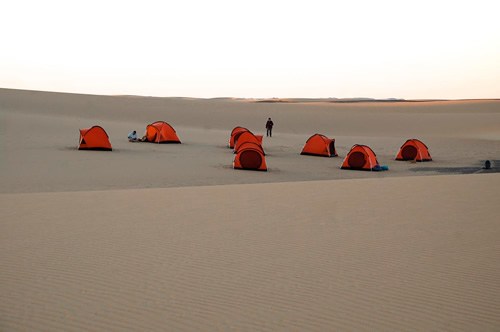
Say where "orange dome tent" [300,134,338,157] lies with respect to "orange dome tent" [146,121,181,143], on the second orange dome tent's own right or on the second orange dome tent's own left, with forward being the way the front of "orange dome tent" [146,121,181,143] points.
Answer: on the second orange dome tent's own left

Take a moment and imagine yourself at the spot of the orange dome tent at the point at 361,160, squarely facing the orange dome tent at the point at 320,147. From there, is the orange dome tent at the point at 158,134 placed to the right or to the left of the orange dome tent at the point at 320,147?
left

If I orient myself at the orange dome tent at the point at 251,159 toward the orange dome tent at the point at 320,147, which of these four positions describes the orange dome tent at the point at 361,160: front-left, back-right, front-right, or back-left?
front-right

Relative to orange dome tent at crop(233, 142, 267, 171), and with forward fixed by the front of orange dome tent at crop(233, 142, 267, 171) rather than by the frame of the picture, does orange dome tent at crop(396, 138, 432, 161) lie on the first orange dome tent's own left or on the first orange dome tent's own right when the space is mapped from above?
on the first orange dome tent's own left

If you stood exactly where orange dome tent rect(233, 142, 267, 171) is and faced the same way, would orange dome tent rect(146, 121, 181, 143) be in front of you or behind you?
behind

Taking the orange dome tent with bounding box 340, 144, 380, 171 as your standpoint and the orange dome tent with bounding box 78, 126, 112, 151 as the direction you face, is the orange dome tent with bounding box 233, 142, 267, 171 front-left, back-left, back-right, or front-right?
front-left

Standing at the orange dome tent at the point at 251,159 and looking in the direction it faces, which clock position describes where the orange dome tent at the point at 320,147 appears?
the orange dome tent at the point at 320,147 is roughly at 7 o'clock from the orange dome tent at the point at 251,159.

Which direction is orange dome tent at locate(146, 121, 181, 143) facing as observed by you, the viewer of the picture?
facing the viewer and to the left of the viewer

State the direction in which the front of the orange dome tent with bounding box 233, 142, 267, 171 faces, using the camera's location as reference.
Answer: facing the viewer

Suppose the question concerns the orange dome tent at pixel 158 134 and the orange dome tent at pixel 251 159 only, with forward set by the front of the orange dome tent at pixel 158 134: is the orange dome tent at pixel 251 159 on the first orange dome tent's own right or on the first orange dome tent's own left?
on the first orange dome tent's own left

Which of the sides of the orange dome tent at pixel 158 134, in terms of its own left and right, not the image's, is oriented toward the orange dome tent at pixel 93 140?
front

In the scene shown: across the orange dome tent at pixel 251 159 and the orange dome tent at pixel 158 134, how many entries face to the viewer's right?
0

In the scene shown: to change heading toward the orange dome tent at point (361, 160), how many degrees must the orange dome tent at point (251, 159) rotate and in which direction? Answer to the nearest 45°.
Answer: approximately 90° to its left
